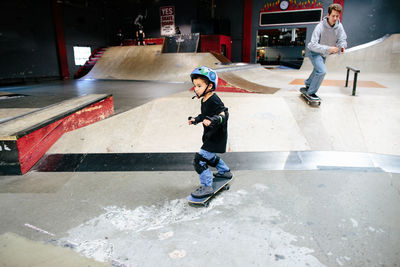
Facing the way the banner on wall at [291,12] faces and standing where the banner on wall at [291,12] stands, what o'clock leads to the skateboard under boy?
The skateboard under boy is roughly at 12 o'clock from the banner on wall.

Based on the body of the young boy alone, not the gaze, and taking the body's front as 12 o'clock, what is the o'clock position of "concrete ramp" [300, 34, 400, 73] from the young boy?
The concrete ramp is roughly at 4 o'clock from the young boy.

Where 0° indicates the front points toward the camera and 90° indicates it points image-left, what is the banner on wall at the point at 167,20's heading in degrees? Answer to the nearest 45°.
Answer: approximately 0°

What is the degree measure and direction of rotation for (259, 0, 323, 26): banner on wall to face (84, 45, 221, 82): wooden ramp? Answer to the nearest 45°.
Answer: approximately 45° to its right

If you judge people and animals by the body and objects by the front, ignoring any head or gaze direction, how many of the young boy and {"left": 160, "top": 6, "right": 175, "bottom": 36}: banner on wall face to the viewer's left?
1

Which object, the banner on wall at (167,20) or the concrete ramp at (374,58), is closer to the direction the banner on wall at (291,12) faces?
the concrete ramp

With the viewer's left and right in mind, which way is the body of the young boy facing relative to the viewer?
facing to the left of the viewer

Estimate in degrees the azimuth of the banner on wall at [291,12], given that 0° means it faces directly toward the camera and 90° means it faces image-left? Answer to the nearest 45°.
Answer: approximately 0°

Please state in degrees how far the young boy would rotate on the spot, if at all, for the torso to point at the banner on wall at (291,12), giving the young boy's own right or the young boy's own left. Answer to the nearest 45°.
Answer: approximately 90° to the young boy's own right
